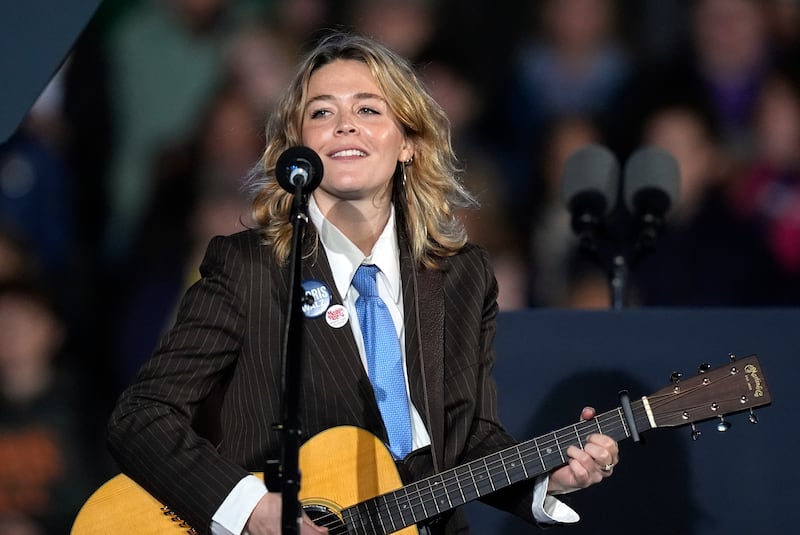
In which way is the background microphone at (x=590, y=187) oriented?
away from the camera

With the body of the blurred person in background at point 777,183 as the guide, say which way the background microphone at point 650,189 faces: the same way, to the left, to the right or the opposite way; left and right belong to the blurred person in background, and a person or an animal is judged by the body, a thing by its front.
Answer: the opposite way

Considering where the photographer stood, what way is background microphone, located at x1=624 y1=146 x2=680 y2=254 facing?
facing away from the viewer

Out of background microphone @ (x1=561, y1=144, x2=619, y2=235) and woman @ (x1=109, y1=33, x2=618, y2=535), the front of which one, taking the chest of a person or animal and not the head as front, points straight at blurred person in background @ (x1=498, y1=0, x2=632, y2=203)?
the background microphone

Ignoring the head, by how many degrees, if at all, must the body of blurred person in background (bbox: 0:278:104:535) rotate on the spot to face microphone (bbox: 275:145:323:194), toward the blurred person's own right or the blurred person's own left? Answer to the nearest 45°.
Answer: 0° — they already face it

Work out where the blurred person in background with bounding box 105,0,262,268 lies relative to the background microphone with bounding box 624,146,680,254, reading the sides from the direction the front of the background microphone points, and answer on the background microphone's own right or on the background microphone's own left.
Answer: on the background microphone's own left

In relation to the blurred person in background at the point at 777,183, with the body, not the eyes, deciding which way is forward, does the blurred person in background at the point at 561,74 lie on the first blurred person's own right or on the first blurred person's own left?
on the first blurred person's own right

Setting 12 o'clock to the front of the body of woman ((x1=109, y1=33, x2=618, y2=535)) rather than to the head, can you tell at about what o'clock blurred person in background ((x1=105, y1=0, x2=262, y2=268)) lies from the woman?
The blurred person in background is roughly at 5 o'clock from the woman.

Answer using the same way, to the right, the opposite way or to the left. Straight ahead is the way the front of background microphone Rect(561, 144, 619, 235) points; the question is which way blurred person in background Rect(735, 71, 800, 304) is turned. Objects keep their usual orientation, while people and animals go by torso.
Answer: the opposite way

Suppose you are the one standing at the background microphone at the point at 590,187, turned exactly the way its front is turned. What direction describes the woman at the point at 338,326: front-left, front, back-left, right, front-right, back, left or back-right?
back-left
